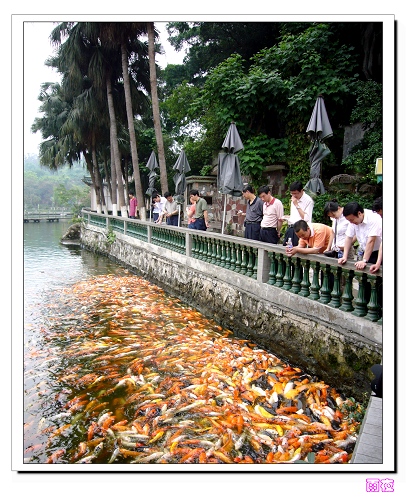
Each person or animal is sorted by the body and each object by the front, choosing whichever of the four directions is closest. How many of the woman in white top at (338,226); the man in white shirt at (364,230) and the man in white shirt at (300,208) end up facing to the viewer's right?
0

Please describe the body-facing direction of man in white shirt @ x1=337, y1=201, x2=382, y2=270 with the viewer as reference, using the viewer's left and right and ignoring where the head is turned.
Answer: facing the viewer and to the left of the viewer

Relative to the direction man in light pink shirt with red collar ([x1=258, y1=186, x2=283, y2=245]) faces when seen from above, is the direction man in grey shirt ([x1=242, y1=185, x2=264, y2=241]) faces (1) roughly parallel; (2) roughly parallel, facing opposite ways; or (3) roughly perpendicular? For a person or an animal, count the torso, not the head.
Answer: roughly parallel

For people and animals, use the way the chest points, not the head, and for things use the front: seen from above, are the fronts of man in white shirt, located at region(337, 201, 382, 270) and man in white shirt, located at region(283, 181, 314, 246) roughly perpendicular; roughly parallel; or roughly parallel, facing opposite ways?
roughly parallel

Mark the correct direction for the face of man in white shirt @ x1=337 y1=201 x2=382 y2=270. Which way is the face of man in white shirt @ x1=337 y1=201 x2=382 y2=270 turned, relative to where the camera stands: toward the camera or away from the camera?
toward the camera

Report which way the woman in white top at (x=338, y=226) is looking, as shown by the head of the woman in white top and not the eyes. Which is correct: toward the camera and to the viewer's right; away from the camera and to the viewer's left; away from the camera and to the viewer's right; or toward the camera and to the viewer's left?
toward the camera and to the viewer's left

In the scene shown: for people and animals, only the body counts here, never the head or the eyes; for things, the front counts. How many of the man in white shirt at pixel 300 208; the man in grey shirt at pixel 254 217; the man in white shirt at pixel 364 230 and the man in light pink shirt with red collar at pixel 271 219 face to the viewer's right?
0

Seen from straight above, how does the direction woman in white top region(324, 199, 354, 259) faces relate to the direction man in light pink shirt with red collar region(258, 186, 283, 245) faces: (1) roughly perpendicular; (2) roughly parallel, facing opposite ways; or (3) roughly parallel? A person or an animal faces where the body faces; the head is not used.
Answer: roughly parallel

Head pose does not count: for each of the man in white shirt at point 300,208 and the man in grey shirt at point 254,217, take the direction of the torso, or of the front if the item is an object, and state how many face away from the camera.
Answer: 0
